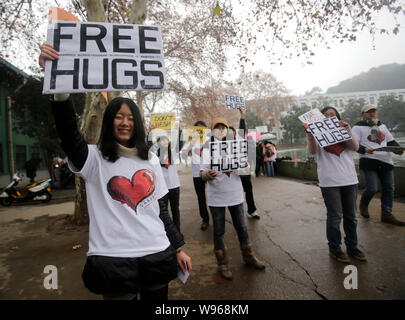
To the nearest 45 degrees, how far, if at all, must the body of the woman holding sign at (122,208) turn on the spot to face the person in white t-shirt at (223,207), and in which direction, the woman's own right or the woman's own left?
approximately 135° to the woman's own left

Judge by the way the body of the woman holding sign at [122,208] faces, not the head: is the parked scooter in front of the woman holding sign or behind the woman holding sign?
behind

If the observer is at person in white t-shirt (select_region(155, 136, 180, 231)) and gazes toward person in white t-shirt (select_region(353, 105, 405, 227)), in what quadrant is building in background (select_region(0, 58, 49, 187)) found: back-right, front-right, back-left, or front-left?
back-left

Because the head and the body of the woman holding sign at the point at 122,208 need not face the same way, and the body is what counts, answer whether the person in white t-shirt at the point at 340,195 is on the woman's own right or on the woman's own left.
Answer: on the woman's own left

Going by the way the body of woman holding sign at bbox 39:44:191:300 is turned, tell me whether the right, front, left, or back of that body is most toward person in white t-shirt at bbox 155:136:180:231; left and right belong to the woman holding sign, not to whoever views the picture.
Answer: back

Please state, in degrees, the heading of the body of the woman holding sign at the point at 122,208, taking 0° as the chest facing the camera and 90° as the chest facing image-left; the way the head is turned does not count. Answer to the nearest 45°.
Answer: approximately 0°
